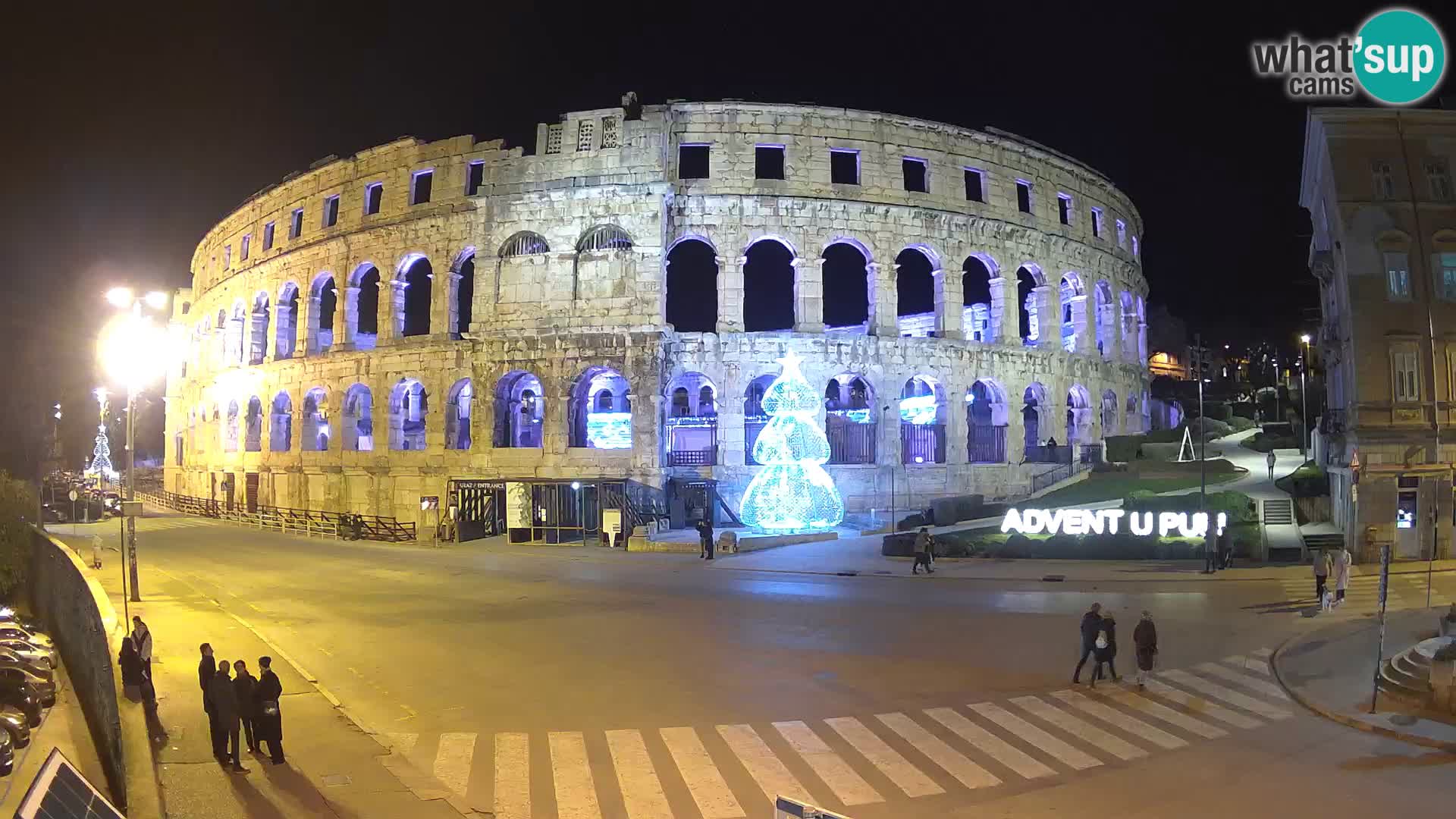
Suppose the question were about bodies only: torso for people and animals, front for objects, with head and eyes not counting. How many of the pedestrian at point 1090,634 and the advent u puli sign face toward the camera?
1

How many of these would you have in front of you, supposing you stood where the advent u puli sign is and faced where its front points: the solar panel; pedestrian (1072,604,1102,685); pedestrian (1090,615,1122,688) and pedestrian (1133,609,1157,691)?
4

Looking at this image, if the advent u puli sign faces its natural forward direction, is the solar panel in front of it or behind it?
in front

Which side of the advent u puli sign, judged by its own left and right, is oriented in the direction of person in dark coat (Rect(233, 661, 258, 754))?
front

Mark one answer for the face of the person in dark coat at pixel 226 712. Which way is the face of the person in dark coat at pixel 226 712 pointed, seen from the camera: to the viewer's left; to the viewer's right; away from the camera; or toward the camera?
away from the camera

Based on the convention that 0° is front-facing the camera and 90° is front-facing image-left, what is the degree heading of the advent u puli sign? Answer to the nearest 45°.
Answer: approximately 0°
